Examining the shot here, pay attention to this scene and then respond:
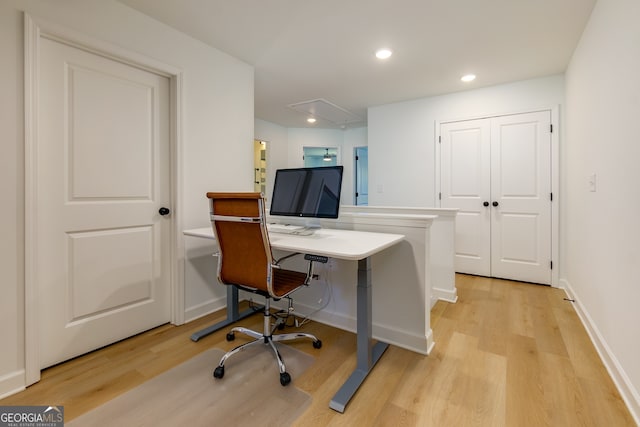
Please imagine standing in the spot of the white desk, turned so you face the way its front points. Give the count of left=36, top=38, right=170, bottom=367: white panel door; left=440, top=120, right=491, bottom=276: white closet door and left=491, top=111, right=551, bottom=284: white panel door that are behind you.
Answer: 2

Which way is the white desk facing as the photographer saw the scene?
facing the viewer and to the left of the viewer

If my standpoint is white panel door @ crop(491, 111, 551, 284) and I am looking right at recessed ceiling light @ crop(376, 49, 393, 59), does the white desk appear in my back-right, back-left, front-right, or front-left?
front-left

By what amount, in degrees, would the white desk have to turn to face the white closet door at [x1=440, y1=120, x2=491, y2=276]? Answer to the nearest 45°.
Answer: approximately 180°

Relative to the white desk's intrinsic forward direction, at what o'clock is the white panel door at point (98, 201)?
The white panel door is roughly at 2 o'clock from the white desk.

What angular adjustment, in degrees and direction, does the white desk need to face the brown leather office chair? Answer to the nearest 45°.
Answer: approximately 45° to its right

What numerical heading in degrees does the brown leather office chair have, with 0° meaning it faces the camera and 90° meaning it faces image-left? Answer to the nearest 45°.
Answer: approximately 225°

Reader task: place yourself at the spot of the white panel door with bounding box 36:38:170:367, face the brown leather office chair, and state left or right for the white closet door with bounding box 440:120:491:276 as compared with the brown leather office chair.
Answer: left

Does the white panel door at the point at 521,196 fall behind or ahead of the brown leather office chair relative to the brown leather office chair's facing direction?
ahead

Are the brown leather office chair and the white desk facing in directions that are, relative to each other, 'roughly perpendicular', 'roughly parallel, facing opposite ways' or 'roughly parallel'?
roughly parallel, facing opposite ways

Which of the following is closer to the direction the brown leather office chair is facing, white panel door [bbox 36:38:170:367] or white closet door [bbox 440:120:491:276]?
the white closet door

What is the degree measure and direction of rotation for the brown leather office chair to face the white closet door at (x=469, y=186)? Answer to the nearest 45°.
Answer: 0° — it already faces it

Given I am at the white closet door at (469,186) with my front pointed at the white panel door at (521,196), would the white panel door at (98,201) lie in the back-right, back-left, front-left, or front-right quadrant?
back-right
